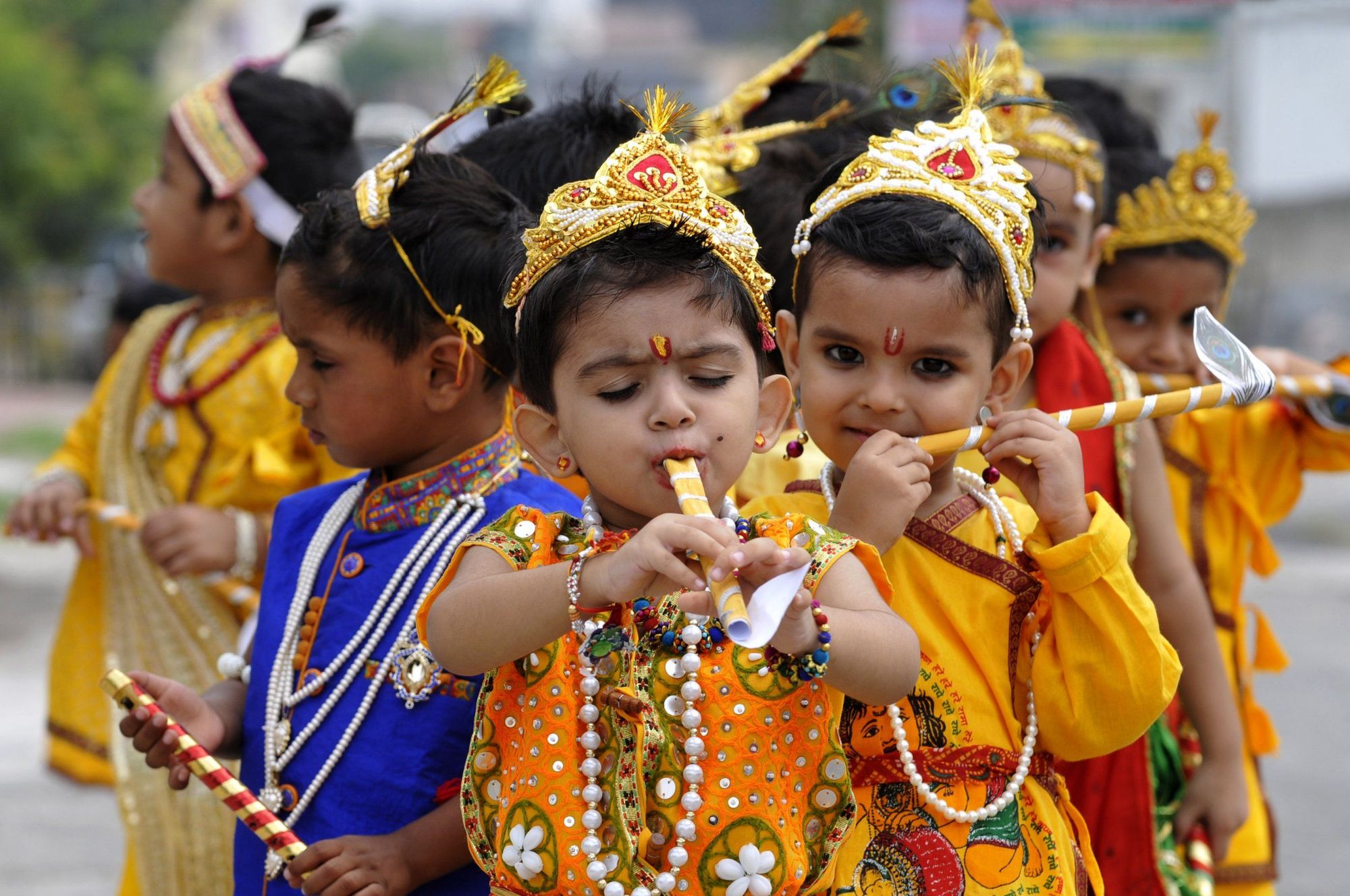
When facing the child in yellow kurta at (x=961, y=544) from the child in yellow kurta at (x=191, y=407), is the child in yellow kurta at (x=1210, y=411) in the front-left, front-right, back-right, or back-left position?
front-left

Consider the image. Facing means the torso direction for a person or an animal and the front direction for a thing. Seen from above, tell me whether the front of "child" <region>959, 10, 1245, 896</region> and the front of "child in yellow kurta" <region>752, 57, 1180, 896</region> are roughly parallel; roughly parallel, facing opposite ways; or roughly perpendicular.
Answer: roughly parallel

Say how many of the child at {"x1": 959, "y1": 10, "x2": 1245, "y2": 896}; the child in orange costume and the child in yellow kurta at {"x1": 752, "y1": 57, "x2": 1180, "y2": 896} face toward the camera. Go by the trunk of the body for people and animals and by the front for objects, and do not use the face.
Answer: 3

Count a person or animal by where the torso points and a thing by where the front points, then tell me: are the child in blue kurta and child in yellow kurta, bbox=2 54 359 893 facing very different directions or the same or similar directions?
same or similar directions

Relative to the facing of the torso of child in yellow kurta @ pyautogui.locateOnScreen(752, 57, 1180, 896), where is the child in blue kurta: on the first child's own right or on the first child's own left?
on the first child's own right

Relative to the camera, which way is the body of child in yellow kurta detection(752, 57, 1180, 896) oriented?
toward the camera

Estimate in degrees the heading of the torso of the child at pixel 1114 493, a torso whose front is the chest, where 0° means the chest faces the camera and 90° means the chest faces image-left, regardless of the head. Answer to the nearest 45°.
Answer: approximately 0°

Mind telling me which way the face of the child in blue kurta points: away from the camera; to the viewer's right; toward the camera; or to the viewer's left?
to the viewer's left

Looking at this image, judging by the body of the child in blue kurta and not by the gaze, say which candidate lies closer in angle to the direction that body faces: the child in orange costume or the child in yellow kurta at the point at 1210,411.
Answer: the child in orange costume

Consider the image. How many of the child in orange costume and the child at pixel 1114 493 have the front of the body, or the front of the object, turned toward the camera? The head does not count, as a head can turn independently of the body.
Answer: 2

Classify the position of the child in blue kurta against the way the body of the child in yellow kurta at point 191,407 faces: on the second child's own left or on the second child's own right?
on the second child's own left

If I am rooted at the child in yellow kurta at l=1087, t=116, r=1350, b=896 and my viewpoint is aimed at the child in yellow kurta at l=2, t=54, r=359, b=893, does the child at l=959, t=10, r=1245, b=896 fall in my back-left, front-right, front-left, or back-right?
front-left

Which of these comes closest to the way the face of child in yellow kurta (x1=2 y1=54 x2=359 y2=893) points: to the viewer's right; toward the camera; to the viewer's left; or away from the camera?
to the viewer's left

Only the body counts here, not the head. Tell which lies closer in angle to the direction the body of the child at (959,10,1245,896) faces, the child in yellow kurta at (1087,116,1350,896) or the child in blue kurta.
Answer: the child in blue kurta
